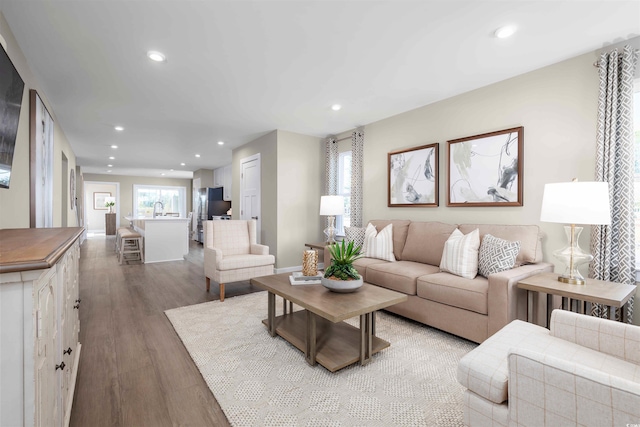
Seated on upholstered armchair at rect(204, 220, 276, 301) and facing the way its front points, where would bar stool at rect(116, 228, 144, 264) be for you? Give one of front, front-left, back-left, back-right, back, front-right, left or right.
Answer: back

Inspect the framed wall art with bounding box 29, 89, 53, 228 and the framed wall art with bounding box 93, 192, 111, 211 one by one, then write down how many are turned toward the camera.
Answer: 1

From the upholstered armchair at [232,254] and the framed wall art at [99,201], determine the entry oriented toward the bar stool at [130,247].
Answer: the framed wall art

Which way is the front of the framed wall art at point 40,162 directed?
to the viewer's right
